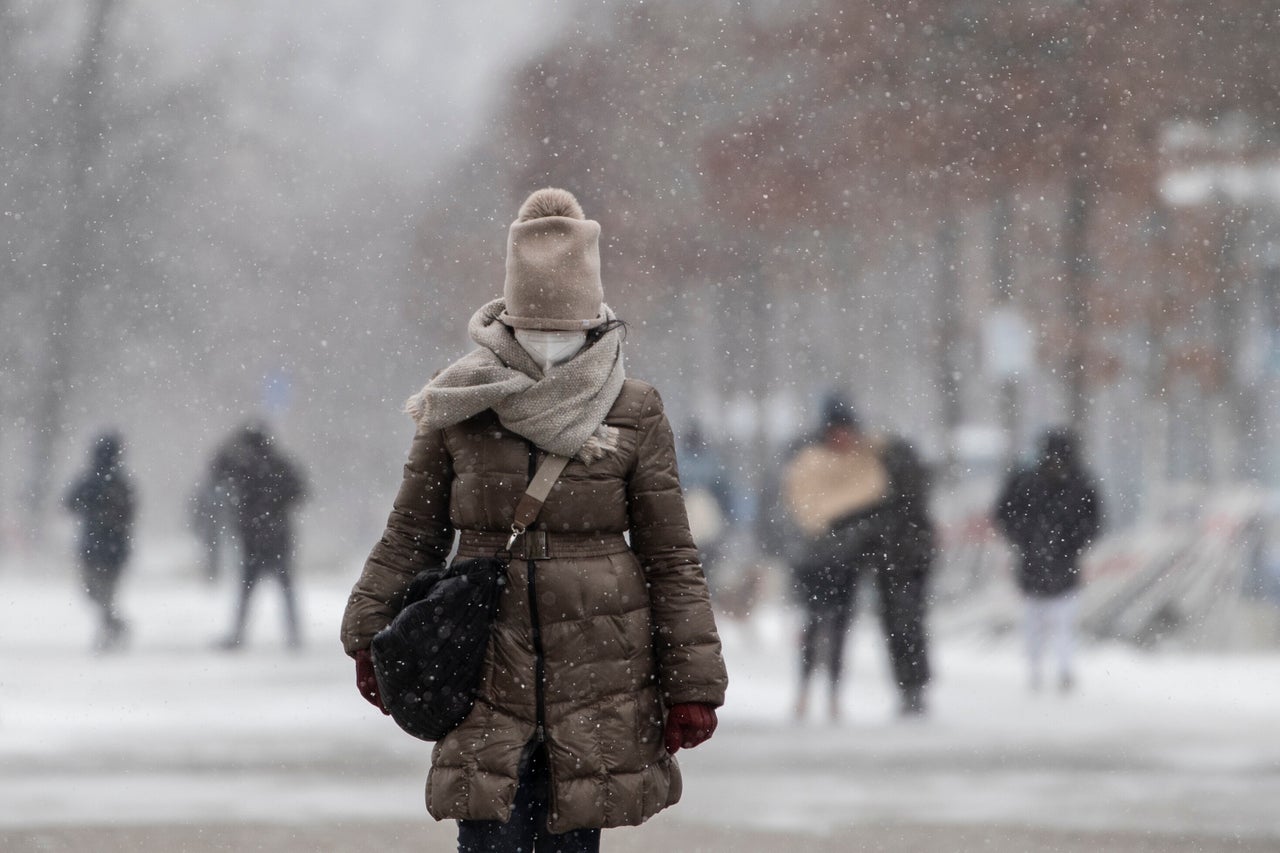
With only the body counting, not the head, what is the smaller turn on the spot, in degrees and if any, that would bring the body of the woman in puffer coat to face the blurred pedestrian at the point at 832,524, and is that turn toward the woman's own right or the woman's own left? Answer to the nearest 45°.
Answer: approximately 135° to the woman's own left

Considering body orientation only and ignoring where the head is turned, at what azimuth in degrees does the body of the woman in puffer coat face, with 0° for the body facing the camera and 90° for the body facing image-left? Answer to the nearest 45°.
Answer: approximately 0°

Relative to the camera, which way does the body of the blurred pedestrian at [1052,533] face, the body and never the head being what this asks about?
away from the camera

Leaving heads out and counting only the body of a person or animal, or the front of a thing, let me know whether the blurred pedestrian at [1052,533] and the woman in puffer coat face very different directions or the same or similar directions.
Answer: very different directions

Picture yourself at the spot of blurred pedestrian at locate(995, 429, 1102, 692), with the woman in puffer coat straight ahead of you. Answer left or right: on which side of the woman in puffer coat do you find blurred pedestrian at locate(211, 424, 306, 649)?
right
